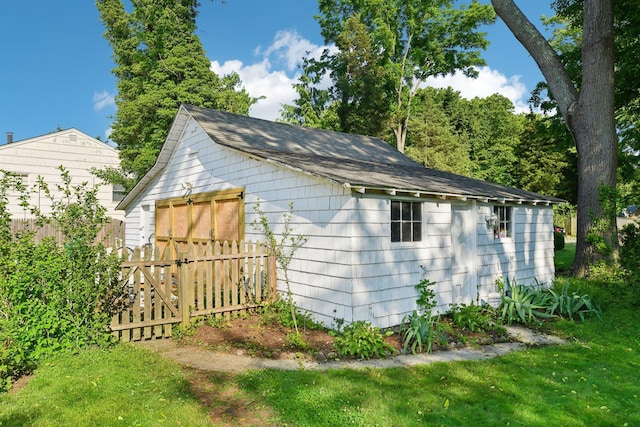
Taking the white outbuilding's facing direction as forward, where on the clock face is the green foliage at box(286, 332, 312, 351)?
The green foliage is roughly at 11 o'clock from the white outbuilding.

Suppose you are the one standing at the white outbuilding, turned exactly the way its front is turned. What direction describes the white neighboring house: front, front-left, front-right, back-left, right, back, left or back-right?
right

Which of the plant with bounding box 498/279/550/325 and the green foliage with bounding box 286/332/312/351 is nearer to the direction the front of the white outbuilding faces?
the green foliage

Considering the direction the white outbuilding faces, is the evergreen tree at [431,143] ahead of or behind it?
behind

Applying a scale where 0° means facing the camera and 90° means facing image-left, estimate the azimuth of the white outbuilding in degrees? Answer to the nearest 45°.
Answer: approximately 45°

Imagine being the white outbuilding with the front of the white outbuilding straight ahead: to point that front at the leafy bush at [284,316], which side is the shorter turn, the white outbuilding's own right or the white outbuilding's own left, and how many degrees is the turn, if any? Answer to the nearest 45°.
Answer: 0° — it already faces it

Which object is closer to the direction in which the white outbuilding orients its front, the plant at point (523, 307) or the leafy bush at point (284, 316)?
the leafy bush

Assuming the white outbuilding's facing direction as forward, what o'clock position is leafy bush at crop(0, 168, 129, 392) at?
The leafy bush is roughly at 12 o'clock from the white outbuilding.
